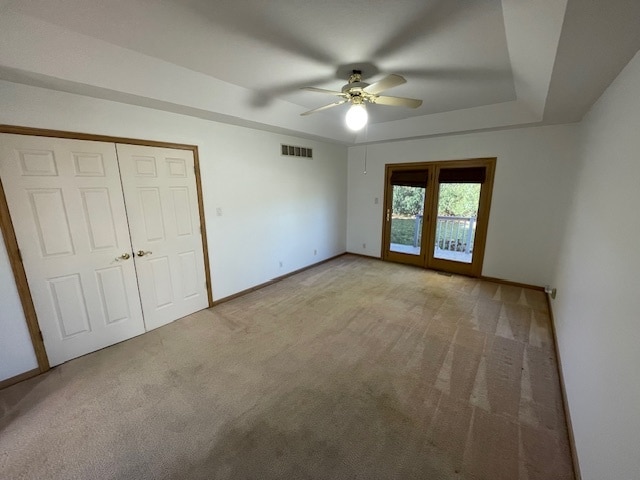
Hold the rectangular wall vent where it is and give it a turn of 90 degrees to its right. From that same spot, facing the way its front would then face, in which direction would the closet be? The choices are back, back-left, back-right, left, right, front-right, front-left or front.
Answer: front

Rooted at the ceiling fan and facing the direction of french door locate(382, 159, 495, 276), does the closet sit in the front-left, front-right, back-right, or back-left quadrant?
back-left

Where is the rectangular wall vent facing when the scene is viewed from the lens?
facing the viewer and to the right of the viewer

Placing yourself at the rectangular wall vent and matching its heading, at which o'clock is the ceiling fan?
The ceiling fan is roughly at 1 o'clock from the rectangular wall vent.

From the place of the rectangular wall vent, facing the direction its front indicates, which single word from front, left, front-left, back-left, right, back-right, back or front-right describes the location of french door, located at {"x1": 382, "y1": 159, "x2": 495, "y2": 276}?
front-left

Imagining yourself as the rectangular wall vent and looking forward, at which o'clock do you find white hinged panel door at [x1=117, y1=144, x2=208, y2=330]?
The white hinged panel door is roughly at 3 o'clock from the rectangular wall vent.

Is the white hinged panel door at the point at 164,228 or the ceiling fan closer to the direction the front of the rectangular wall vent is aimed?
the ceiling fan

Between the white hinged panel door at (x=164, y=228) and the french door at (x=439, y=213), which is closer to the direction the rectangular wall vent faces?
the french door
